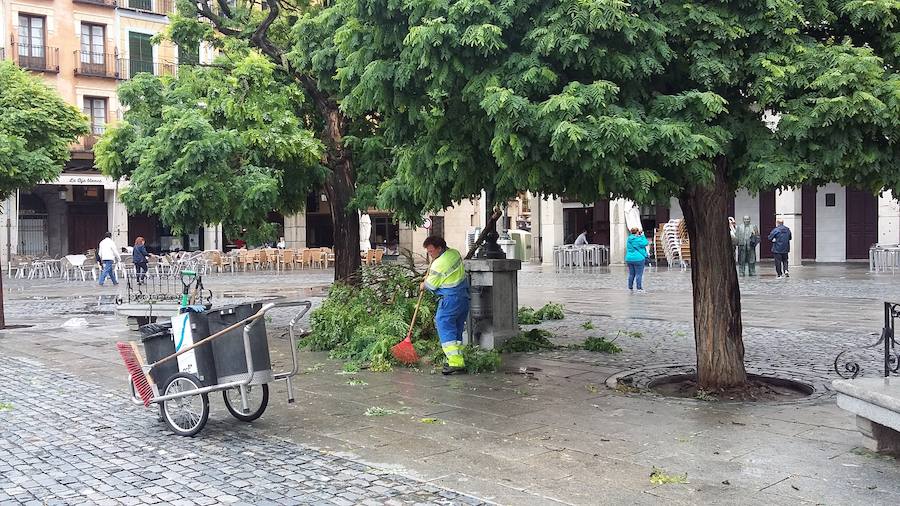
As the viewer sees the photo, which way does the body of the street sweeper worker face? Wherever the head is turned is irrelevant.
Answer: to the viewer's left

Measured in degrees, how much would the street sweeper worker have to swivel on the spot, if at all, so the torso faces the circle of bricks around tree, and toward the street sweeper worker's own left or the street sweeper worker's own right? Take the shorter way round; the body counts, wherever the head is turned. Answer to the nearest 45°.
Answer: approximately 180°

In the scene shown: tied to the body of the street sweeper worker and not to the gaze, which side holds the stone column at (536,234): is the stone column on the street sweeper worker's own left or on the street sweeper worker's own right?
on the street sweeper worker's own right

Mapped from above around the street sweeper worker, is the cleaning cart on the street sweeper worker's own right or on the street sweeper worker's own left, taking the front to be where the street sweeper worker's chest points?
on the street sweeper worker's own left

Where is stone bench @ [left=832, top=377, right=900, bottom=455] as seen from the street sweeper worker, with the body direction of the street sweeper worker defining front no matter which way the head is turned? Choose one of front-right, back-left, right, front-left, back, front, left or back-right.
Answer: back-left

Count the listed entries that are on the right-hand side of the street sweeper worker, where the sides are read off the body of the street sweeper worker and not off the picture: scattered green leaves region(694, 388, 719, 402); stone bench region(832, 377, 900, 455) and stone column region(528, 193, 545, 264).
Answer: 1

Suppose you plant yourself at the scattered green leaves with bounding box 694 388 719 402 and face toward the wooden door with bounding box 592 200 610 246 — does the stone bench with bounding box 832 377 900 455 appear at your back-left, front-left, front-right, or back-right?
back-right

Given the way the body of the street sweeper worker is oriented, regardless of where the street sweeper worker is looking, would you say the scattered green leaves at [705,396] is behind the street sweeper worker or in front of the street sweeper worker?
behind

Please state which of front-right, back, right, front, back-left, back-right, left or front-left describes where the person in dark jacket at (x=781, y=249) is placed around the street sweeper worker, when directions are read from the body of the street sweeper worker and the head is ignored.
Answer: back-right

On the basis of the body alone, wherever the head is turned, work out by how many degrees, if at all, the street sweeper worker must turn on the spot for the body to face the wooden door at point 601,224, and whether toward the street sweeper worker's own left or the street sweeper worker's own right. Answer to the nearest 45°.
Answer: approximately 90° to the street sweeper worker's own right

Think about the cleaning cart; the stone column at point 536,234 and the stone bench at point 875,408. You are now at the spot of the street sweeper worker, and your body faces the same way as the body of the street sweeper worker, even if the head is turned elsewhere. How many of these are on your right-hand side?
1

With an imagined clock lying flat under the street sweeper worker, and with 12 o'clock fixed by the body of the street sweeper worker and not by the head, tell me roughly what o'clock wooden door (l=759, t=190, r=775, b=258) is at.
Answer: The wooden door is roughly at 4 o'clock from the street sweeper worker.
